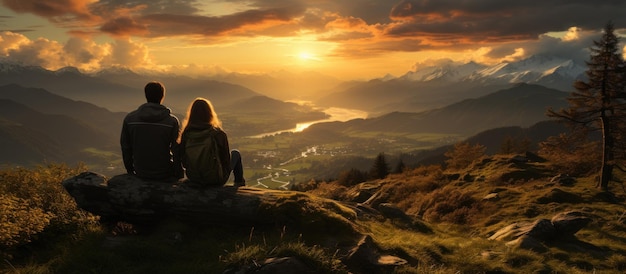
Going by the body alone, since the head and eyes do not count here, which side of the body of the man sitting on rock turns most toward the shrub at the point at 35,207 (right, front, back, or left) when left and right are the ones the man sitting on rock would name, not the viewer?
left

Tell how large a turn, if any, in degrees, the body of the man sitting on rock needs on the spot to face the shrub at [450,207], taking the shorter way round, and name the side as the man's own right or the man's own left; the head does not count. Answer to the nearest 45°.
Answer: approximately 45° to the man's own right

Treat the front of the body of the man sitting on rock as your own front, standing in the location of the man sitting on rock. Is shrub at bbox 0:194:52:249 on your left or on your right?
on your left

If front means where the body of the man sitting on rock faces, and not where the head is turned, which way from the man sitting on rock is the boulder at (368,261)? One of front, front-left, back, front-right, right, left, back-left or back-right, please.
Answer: back-right

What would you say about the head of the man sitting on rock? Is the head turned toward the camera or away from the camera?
away from the camera

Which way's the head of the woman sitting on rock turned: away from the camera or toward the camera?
away from the camera

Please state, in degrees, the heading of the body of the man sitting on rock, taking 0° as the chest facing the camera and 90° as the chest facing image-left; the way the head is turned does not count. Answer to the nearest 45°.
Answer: approximately 180°

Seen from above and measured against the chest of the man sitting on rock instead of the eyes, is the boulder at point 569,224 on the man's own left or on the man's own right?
on the man's own right

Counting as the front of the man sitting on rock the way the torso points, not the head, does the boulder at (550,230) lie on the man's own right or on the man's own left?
on the man's own right

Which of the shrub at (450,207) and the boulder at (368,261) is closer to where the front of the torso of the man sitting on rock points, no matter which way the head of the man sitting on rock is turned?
the shrub
